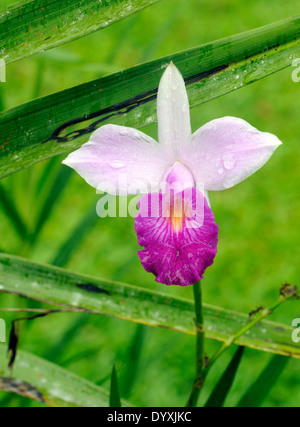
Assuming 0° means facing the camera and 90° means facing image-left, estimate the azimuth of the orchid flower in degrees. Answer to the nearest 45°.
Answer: approximately 0°

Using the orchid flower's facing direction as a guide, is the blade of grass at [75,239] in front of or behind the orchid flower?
behind
